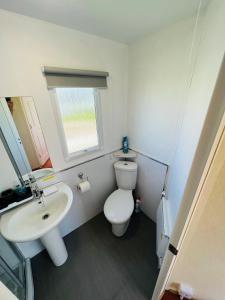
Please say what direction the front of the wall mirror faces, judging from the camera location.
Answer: facing the viewer and to the right of the viewer

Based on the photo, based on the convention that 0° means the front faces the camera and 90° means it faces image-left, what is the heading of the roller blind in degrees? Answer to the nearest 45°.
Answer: approximately 315°

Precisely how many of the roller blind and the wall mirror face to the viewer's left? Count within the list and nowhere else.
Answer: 0
